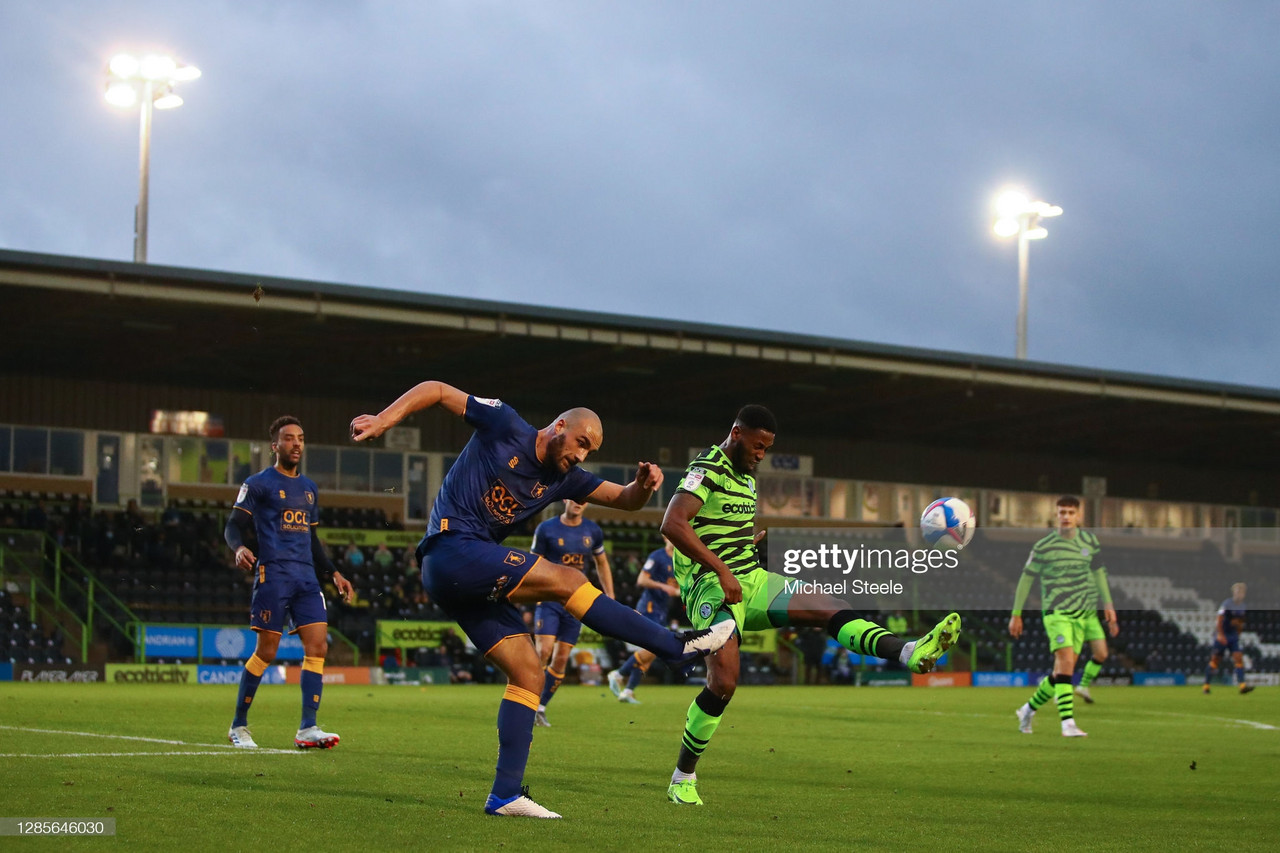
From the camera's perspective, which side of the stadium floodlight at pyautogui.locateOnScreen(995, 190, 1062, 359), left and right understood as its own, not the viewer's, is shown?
front

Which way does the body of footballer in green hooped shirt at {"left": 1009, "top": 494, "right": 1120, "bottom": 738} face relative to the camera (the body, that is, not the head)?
toward the camera

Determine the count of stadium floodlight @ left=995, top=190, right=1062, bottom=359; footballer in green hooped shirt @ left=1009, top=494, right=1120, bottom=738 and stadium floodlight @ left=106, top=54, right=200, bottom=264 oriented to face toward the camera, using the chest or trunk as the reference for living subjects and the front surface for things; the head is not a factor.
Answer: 3

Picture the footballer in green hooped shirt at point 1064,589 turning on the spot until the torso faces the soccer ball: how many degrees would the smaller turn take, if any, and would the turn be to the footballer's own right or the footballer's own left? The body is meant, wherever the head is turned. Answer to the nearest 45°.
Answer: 0° — they already face it

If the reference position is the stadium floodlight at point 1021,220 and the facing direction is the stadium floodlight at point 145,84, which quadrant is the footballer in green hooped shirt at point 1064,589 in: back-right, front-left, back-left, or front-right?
front-left

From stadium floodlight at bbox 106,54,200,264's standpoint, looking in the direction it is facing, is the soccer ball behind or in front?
in front

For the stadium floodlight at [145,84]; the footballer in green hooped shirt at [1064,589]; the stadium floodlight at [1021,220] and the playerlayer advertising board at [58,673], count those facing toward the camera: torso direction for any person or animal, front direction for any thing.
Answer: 4

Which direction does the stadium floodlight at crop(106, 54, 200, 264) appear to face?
toward the camera

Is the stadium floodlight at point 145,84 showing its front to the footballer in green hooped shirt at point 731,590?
yes
